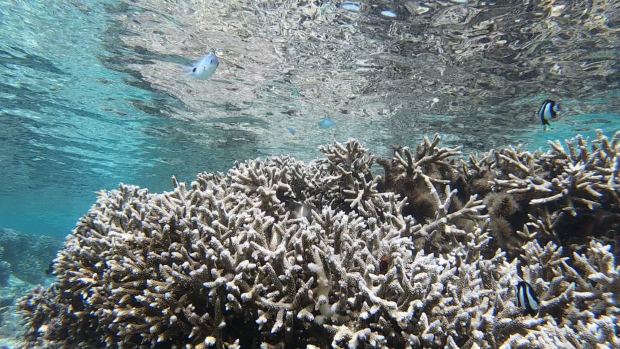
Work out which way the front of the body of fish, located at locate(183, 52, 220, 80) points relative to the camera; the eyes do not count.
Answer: to the viewer's right

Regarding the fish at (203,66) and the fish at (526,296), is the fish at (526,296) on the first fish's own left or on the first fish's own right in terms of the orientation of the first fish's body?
on the first fish's own right

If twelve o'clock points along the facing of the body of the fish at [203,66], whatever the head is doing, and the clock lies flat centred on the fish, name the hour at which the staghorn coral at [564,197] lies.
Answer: The staghorn coral is roughly at 1 o'clock from the fish.
